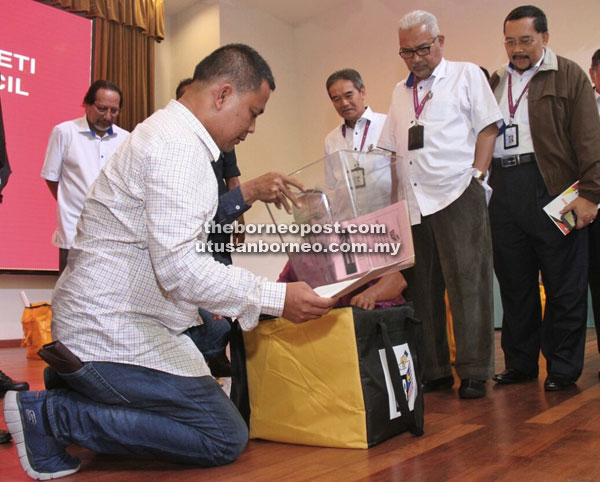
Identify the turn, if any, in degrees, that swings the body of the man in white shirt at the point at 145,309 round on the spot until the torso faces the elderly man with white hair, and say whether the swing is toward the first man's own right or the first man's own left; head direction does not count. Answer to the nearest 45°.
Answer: approximately 45° to the first man's own left

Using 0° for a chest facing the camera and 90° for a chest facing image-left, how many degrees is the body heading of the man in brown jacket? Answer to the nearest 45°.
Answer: approximately 45°

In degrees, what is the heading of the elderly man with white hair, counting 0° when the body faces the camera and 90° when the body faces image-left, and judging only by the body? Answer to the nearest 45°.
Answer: approximately 45°

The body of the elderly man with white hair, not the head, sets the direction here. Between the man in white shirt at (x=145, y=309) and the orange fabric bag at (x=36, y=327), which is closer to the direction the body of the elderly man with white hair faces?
the man in white shirt

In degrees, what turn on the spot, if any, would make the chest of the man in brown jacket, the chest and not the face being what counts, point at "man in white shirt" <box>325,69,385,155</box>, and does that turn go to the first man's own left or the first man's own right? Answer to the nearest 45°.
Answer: approximately 45° to the first man's own right

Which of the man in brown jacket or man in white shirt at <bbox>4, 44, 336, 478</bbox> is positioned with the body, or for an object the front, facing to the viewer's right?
the man in white shirt

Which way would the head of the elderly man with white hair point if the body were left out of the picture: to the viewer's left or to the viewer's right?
to the viewer's left

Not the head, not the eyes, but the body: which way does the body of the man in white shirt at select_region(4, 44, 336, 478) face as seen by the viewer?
to the viewer's right
